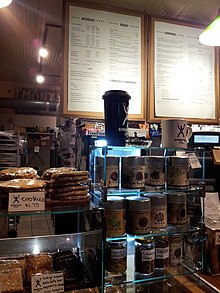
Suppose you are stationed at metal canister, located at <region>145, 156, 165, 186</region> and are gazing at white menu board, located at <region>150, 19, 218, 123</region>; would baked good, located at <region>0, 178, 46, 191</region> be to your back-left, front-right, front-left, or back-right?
back-left

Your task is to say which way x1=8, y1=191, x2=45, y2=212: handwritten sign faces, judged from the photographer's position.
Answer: facing the viewer

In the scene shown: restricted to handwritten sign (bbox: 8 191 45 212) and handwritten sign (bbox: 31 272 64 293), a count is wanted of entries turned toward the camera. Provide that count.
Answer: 2

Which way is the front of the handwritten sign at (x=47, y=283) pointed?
toward the camera

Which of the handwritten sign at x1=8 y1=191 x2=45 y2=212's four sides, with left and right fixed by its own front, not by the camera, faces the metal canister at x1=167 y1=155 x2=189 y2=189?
left

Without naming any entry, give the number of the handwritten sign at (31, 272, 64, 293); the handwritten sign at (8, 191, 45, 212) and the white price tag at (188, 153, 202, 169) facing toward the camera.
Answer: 3

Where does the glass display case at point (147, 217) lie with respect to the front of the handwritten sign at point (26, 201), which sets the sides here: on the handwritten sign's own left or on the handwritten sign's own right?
on the handwritten sign's own left

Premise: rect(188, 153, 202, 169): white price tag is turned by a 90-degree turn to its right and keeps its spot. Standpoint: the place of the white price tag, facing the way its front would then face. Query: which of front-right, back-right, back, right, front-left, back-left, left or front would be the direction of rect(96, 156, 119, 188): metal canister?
front-left

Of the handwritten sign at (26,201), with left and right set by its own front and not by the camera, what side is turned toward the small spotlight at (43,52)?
back

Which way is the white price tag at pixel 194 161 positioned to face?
toward the camera
